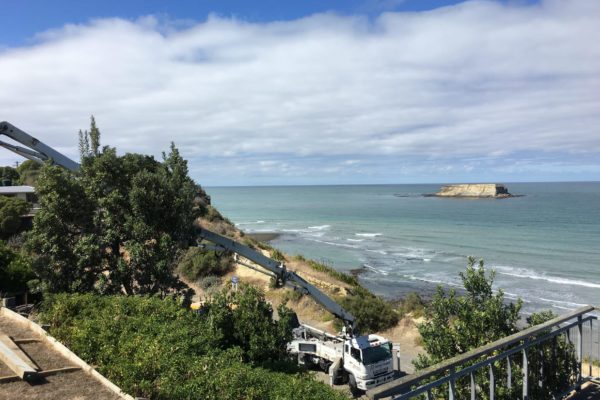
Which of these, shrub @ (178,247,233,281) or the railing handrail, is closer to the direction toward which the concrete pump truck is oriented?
the railing handrail

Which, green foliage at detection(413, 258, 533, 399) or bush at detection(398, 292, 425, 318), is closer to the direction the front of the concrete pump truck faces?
the green foliage

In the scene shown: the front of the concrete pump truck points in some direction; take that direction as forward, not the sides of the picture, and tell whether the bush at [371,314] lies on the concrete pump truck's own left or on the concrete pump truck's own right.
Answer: on the concrete pump truck's own left

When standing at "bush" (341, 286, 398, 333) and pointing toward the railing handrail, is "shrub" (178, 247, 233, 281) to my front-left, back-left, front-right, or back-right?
back-right

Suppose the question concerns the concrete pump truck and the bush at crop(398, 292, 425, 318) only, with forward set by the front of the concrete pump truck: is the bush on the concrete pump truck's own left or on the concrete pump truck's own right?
on the concrete pump truck's own left

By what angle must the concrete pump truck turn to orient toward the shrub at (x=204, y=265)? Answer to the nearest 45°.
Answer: approximately 135° to its left

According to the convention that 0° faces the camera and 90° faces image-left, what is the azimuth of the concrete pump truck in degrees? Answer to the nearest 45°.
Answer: approximately 315°

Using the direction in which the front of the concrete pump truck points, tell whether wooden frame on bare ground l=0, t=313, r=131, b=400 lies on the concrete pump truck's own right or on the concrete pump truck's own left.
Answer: on the concrete pump truck's own right
